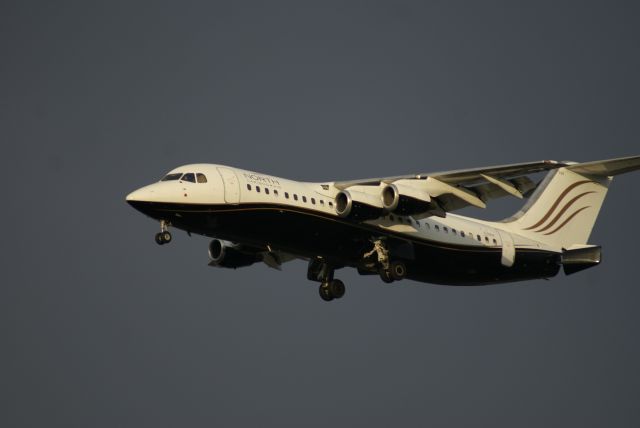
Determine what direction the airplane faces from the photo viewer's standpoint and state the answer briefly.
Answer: facing the viewer and to the left of the viewer
